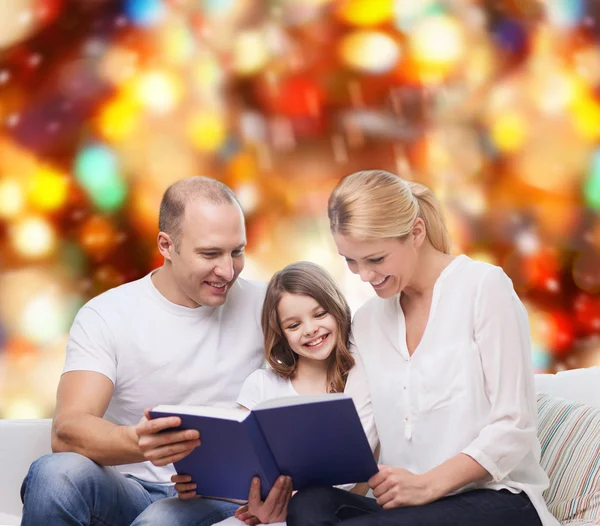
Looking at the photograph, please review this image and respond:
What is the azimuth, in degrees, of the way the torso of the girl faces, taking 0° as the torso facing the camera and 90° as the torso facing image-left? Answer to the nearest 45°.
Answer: approximately 0°

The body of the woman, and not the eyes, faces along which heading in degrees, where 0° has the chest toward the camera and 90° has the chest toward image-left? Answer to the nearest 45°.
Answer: approximately 45°

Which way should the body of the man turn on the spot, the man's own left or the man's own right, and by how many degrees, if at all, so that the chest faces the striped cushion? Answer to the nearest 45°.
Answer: approximately 45° to the man's own left
